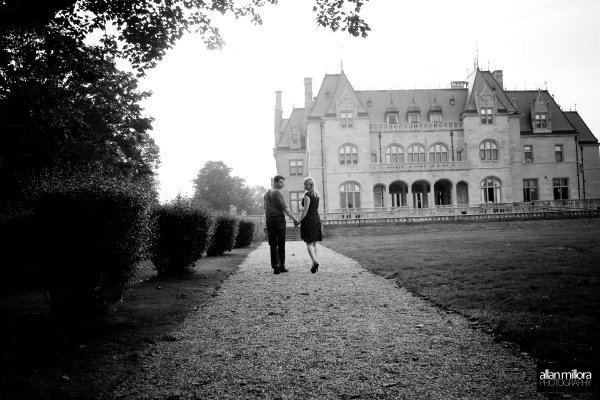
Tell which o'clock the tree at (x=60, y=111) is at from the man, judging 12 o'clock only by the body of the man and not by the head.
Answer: The tree is roughly at 9 o'clock from the man.

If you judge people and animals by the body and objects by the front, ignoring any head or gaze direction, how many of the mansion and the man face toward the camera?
1

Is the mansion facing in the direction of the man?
yes

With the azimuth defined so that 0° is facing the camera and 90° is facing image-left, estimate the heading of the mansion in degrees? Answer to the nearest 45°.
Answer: approximately 0°

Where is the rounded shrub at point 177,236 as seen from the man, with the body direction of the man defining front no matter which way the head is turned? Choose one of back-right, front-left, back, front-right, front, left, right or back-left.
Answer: back-left

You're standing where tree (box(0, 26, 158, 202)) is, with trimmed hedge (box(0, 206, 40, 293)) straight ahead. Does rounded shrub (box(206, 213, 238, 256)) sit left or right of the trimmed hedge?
left

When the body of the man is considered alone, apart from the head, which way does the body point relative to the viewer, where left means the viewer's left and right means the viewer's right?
facing away from the viewer and to the right of the viewer

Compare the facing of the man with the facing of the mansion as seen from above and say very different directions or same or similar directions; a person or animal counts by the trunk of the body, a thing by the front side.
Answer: very different directions

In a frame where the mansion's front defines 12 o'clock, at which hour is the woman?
The woman is roughly at 12 o'clock from the mansion.

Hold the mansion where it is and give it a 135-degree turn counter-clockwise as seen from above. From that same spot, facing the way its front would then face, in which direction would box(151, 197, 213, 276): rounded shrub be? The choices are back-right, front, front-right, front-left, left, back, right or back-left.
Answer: back-right

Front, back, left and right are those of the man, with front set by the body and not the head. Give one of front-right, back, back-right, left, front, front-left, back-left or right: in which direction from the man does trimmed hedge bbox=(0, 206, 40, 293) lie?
back-left

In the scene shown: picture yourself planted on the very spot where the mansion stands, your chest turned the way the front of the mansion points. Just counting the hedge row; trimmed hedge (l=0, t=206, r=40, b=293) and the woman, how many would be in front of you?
3
